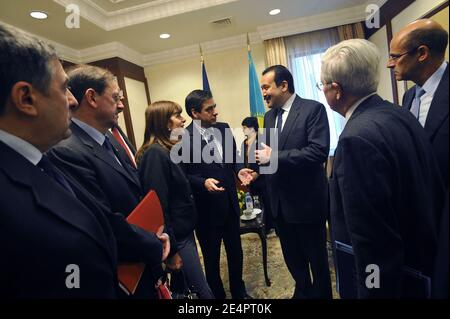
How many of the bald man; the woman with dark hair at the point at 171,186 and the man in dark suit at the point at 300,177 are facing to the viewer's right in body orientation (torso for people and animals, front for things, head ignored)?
1

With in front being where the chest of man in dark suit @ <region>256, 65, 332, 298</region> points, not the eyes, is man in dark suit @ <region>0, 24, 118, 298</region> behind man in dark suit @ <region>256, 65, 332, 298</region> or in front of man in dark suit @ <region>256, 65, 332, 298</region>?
in front

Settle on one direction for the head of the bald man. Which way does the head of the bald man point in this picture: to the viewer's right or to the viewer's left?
to the viewer's left

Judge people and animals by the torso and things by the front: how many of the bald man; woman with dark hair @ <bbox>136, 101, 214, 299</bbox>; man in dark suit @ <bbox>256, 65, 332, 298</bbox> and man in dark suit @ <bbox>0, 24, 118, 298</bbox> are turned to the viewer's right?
2

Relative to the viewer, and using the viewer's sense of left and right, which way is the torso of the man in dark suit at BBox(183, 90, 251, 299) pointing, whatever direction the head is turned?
facing the viewer and to the right of the viewer

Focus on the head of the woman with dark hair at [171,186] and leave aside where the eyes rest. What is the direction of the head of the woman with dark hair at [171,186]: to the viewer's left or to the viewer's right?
to the viewer's right

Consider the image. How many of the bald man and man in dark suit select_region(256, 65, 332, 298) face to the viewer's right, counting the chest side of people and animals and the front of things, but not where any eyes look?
0

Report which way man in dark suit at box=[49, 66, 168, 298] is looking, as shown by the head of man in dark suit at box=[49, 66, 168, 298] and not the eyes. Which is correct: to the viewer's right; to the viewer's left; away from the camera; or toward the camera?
to the viewer's right

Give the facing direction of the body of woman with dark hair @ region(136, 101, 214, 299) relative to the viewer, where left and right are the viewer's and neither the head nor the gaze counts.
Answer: facing to the right of the viewer

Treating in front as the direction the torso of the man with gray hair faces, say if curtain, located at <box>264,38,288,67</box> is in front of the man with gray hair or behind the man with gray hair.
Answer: in front

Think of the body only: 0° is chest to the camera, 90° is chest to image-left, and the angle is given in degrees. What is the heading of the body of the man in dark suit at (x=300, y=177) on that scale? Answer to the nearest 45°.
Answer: approximately 45°
